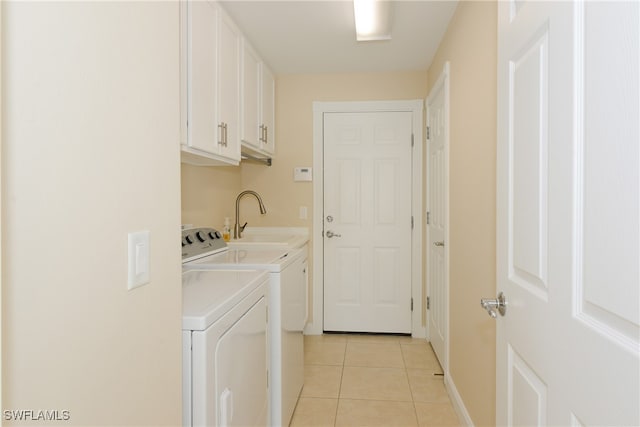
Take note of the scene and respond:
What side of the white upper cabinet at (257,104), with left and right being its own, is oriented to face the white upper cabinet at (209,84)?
right

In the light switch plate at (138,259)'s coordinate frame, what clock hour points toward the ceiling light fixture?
The ceiling light fixture is roughly at 9 o'clock from the light switch plate.

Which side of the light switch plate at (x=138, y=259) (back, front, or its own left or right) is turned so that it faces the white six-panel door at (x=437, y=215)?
left

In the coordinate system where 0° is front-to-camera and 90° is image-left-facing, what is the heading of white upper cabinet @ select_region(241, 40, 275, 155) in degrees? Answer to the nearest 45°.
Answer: approximately 270°

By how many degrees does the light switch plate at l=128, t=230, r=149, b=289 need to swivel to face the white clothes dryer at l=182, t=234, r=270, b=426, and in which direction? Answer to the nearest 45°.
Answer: approximately 90° to its left

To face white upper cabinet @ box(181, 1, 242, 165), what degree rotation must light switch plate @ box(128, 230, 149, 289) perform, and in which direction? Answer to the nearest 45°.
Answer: approximately 135° to its left

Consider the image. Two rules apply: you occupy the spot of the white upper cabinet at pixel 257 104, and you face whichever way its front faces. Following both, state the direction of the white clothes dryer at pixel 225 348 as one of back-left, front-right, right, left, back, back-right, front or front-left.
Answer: right

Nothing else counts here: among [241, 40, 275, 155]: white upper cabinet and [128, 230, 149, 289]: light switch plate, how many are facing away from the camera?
0

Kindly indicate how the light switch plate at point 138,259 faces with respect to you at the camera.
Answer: facing the viewer and to the right of the viewer
